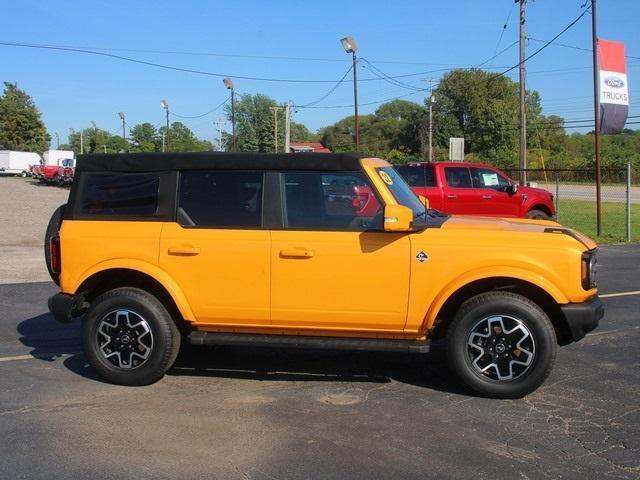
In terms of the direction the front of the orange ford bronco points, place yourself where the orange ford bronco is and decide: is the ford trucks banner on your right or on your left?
on your left

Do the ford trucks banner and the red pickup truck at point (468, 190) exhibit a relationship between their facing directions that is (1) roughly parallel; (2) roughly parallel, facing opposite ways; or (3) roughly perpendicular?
roughly perpendicular

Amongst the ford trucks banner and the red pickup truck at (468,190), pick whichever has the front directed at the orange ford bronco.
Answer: the ford trucks banner

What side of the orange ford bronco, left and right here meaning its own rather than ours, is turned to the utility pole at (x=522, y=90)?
left

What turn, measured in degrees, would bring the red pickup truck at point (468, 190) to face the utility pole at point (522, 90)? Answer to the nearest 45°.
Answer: approximately 90° to its left

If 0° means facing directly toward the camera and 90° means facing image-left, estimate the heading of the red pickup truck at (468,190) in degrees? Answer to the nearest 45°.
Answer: approximately 270°

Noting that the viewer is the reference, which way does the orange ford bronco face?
facing to the right of the viewer
